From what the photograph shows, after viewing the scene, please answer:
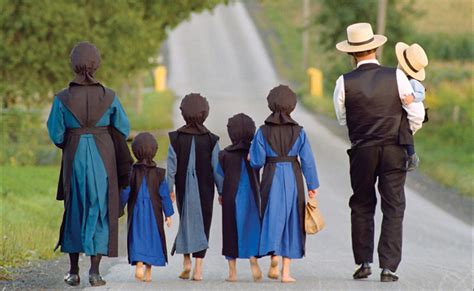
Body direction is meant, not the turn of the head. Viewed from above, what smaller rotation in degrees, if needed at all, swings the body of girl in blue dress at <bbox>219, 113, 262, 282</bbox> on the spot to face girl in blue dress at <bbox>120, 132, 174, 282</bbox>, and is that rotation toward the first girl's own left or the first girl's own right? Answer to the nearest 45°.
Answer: approximately 90° to the first girl's own left

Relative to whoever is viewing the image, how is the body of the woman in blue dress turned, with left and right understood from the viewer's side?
facing away from the viewer

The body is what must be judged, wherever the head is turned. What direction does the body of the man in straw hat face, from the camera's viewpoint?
away from the camera

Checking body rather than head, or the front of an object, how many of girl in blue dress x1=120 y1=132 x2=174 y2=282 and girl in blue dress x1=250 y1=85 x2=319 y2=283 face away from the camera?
2

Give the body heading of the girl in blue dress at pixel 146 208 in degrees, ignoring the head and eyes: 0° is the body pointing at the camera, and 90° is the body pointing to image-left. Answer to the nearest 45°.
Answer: approximately 180°

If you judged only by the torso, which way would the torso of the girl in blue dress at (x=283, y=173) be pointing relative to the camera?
away from the camera

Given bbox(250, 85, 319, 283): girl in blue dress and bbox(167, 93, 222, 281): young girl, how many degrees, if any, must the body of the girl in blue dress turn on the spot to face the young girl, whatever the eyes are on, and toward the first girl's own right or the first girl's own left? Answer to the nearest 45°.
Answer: approximately 90° to the first girl's own left

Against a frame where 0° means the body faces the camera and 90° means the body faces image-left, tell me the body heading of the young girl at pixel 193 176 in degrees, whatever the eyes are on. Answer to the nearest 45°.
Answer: approximately 180°

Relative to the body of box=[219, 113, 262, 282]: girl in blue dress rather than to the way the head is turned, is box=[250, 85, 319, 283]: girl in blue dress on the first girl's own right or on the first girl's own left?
on the first girl's own right

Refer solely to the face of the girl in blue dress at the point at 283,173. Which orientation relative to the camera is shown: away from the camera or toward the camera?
away from the camera

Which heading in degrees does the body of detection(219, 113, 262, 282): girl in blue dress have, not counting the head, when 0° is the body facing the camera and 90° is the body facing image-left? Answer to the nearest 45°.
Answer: approximately 180°
